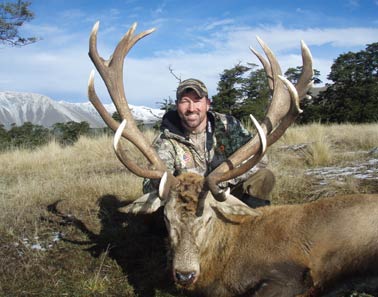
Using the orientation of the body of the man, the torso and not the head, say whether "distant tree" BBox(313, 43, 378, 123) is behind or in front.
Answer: behind

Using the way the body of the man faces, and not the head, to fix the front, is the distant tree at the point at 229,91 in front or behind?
behind

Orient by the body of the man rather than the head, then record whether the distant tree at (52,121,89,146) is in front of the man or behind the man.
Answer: behind

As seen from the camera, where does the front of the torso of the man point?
toward the camera

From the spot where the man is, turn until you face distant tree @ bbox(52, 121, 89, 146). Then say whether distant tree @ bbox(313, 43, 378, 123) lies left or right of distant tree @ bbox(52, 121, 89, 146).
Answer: right

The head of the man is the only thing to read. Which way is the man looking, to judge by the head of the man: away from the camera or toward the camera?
toward the camera

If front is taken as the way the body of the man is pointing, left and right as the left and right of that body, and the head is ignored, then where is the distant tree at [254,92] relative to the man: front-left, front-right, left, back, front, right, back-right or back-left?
back

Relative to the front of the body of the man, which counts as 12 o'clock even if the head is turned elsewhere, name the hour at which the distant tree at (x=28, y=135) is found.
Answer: The distant tree is roughly at 5 o'clock from the man.
